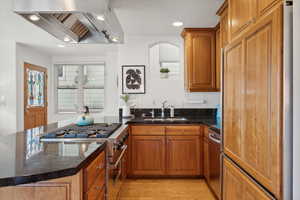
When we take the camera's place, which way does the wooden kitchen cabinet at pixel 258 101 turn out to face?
facing to the left of the viewer

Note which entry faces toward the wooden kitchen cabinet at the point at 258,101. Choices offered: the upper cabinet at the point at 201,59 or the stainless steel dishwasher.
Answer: the upper cabinet

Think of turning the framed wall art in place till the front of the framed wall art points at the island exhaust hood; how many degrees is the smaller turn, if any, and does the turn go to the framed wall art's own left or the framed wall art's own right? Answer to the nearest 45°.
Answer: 0° — it already faces it

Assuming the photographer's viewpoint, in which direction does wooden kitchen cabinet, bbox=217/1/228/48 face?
facing to the left of the viewer

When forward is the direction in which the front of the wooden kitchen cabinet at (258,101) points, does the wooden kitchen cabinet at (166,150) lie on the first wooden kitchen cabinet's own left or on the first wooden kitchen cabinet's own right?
on the first wooden kitchen cabinet's own right

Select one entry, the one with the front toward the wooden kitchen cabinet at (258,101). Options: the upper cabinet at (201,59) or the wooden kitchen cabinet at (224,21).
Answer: the upper cabinet

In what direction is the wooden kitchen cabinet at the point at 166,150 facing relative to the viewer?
toward the camera

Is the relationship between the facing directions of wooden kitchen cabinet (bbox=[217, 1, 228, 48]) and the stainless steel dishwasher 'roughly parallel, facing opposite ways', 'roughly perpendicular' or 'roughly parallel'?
roughly parallel

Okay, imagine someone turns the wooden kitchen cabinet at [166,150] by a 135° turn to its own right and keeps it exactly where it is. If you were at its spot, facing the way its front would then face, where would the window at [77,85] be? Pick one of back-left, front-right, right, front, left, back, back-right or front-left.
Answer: front

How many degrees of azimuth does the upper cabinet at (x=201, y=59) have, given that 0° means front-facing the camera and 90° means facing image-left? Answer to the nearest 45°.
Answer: approximately 0°

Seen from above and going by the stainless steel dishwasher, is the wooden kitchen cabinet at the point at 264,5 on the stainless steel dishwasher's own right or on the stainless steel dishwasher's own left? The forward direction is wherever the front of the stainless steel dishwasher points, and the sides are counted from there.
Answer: on the stainless steel dishwasher's own left

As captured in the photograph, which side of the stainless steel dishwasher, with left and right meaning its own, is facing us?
left

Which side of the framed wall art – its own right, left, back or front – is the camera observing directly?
front
